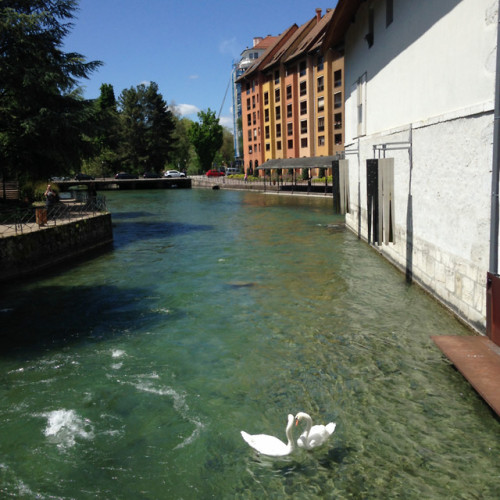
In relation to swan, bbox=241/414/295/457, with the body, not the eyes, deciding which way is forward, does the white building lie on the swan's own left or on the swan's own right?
on the swan's own left

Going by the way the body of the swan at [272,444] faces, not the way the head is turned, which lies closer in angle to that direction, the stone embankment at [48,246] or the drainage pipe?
the drainage pipe

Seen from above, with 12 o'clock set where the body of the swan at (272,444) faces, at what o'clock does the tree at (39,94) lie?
The tree is roughly at 8 o'clock from the swan.

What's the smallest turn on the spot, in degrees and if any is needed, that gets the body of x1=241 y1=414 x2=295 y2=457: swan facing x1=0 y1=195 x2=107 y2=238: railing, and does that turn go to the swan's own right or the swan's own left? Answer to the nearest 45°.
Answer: approximately 135° to the swan's own left

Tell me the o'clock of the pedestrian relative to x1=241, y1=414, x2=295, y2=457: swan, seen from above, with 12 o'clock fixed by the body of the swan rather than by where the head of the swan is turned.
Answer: The pedestrian is roughly at 8 o'clock from the swan.

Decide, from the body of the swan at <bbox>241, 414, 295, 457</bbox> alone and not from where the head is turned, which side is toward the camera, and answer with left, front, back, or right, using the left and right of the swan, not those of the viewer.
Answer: right

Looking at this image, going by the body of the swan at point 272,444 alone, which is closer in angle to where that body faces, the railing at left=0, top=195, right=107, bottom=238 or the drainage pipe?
the drainage pipe

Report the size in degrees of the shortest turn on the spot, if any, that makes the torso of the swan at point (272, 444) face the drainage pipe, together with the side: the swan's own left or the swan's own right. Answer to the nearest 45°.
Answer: approximately 45° to the swan's own left

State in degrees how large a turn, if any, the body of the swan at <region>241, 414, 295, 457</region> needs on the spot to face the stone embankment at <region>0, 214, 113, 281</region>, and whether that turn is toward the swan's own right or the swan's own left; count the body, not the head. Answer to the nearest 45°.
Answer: approximately 135° to the swan's own left
